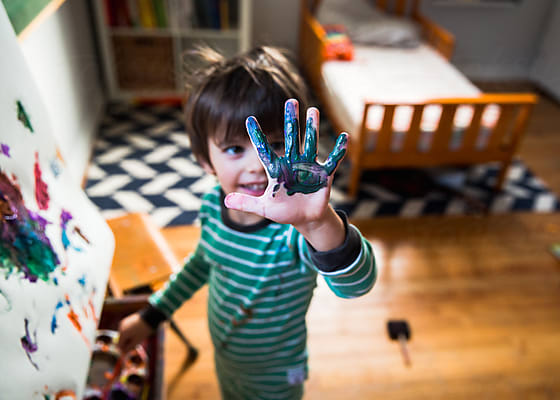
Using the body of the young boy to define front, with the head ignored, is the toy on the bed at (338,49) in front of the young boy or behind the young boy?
behind

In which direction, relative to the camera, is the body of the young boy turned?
toward the camera

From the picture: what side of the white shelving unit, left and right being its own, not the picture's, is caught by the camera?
front

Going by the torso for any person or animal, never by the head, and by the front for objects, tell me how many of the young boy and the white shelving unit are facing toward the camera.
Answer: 2

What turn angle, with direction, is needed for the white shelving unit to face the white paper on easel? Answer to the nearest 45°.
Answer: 0° — it already faces it

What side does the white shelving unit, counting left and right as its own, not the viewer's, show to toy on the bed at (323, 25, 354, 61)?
left

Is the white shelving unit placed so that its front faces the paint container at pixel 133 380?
yes

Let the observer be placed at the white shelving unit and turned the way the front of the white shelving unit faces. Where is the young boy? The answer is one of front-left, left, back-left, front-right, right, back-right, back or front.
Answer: front

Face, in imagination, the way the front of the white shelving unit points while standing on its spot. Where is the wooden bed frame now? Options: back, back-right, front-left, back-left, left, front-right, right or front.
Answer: front-left

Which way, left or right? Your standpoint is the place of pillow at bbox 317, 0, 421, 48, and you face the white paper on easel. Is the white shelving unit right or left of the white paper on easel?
right

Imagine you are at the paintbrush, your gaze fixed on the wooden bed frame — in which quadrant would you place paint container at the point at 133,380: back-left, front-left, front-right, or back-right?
back-left
